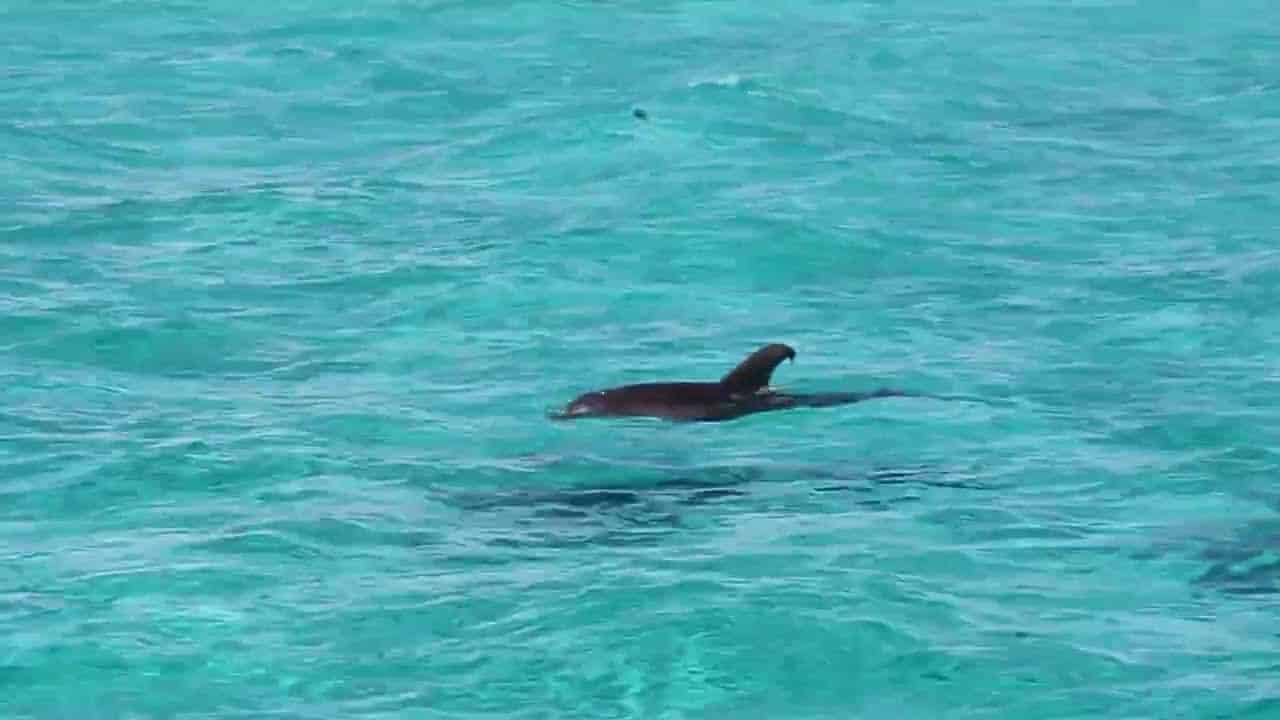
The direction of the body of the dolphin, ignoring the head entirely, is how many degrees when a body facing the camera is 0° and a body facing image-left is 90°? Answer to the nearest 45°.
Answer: approximately 90°
